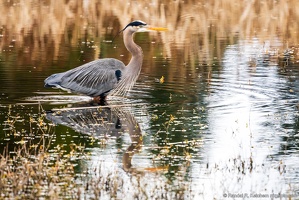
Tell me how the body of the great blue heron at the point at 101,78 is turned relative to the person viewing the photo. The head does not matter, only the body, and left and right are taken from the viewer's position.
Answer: facing to the right of the viewer
